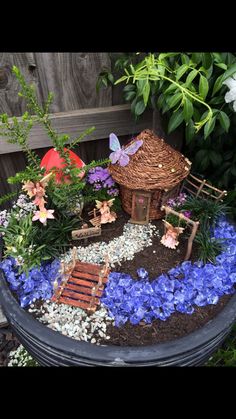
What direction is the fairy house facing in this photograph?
toward the camera

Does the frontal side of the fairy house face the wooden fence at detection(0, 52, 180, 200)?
no

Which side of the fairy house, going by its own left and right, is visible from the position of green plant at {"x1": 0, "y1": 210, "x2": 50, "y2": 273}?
right
